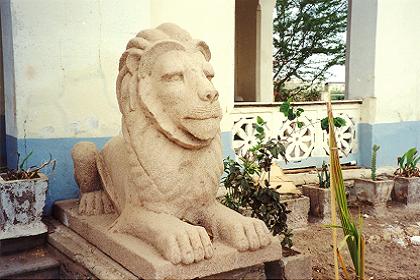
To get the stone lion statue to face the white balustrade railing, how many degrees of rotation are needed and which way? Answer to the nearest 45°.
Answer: approximately 90° to its left

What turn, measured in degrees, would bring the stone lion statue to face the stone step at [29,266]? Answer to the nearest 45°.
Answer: approximately 135° to its right

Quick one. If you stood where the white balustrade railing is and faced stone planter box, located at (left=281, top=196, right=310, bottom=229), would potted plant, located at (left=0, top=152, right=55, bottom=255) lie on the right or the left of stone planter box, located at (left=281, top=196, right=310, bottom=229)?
right

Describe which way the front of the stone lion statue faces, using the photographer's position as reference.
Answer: facing the viewer and to the right of the viewer

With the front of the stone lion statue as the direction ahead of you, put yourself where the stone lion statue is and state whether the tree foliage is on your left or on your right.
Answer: on your left

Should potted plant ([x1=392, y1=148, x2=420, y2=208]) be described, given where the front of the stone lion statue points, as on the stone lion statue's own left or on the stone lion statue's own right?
on the stone lion statue's own left

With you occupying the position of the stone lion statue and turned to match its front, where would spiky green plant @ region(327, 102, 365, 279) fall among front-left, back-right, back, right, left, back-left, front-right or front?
front-left

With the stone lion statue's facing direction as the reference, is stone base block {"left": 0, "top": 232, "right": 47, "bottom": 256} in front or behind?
behind

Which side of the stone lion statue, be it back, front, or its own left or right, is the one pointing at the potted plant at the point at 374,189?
left

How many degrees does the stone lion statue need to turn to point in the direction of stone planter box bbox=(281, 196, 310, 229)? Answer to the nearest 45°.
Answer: approximately 90° to its left

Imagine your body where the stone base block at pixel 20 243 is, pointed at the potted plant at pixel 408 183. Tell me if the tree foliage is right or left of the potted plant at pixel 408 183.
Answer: left
